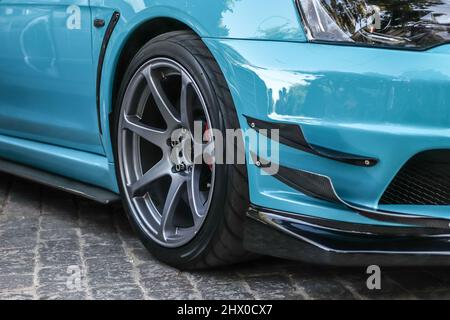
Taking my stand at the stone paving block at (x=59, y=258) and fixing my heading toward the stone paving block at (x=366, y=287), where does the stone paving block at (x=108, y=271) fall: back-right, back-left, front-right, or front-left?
front-right

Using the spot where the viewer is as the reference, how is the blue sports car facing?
facing the viewer and to the right of the viewer

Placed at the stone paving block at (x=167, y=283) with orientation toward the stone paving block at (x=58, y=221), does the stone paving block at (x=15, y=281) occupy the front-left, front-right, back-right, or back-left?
front-left

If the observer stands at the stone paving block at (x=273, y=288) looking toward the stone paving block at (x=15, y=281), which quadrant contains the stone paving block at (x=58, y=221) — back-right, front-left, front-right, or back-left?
front-right

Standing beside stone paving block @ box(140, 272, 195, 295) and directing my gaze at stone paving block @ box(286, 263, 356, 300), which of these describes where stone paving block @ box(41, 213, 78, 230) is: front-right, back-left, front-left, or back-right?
back-left

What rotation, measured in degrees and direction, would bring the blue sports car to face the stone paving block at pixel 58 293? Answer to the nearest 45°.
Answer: approximately 135° to its right

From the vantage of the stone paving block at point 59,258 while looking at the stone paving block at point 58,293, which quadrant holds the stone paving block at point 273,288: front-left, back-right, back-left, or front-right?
front-left

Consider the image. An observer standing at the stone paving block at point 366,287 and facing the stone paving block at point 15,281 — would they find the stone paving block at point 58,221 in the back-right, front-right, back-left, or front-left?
front-right
